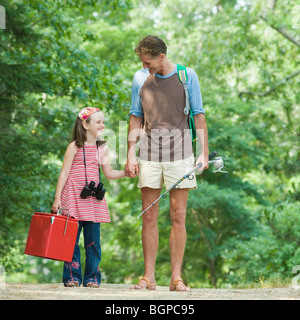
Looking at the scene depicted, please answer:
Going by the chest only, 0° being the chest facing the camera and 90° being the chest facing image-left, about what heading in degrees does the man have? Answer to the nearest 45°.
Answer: approximately 0°

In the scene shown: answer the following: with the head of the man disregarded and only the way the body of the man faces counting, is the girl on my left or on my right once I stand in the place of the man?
on my right
